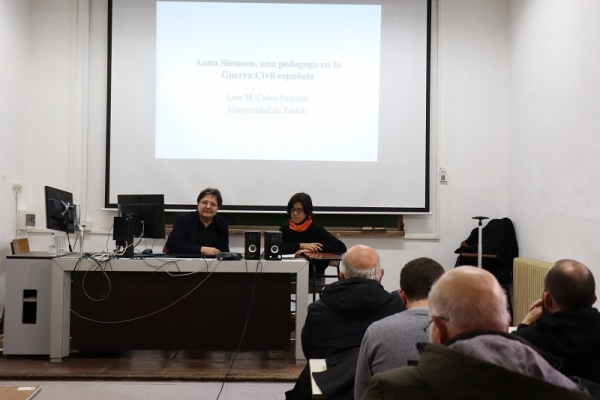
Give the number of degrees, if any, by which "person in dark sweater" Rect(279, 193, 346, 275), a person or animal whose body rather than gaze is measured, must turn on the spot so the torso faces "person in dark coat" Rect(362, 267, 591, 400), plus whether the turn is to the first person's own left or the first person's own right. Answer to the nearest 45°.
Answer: approximately 45° to the first person's own left

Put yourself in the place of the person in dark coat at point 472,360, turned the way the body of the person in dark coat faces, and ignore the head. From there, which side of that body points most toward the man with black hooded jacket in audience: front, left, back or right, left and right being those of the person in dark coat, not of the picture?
front

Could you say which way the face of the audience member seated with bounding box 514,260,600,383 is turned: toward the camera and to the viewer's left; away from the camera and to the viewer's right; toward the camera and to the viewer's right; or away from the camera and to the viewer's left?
away from the camera and to the viewer's left

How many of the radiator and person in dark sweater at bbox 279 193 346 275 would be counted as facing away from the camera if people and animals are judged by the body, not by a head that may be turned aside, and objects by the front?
0

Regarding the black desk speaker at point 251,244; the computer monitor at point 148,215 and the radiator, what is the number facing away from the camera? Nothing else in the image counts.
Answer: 1

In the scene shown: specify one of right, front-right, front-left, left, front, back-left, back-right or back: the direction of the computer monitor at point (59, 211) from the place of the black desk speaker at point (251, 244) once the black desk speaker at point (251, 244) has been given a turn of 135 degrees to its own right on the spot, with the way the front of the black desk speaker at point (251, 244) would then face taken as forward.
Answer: front-left

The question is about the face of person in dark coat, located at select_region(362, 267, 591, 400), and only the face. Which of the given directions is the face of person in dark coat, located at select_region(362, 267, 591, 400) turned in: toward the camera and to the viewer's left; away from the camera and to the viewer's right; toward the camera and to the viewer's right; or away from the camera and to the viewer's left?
away from the camera and to the viewer's left

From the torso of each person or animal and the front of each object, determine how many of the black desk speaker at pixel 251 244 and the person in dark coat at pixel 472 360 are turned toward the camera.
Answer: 1

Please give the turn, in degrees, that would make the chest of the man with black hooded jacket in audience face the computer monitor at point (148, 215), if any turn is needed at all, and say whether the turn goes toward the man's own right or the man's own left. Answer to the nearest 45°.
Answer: approximately 45° to the man's own left

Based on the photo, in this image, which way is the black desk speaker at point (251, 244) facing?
toward the camera

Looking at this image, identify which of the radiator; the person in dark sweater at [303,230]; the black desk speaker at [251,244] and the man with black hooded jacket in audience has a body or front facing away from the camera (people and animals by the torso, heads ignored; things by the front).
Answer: the man with black hooded jacket in audience

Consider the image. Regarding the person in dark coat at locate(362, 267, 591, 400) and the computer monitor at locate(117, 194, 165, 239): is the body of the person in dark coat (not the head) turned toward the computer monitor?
yes

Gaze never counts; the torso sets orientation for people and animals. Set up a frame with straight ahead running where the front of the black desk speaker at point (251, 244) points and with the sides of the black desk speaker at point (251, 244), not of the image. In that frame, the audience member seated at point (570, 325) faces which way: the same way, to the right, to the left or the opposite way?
the opposite way

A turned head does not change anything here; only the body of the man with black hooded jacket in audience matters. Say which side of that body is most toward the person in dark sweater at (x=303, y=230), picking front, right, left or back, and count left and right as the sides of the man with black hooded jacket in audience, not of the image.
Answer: front

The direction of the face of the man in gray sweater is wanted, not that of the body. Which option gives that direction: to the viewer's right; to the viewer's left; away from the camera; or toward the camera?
away from the camera

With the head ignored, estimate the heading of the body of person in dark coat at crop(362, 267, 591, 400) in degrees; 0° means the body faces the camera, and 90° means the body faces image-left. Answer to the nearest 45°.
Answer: approximately 135°

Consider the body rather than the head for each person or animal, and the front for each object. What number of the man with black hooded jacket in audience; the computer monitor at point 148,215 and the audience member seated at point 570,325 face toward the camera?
0

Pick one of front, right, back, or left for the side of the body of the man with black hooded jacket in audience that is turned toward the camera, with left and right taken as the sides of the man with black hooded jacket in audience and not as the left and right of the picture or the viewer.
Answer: back

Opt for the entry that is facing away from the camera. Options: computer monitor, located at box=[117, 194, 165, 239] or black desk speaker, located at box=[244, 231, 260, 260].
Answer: the computer monitor
